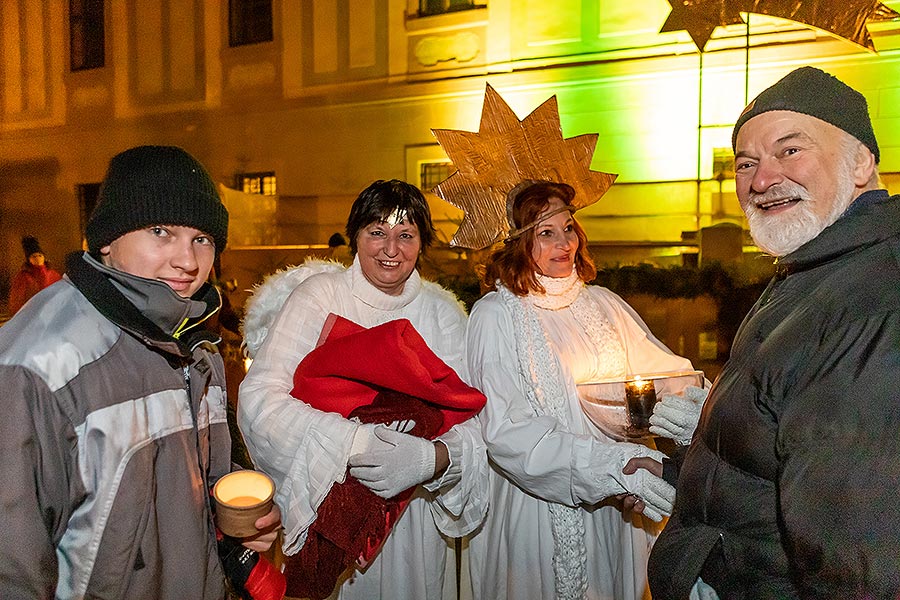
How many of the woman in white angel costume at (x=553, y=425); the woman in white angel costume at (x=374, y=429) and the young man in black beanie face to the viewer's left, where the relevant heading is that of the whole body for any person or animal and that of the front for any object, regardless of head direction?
0

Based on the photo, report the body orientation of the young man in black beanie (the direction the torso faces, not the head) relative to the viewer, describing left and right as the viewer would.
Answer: facing the viewer and to the right of the viewer

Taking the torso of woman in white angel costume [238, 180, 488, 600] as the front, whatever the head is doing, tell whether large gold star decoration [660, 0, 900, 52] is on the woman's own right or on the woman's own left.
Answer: on the woman's own left

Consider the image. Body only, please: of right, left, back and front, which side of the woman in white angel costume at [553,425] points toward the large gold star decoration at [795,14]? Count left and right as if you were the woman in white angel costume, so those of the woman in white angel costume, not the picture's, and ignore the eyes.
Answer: left

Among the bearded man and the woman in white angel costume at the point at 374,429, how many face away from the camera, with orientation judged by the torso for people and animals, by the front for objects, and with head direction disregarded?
0

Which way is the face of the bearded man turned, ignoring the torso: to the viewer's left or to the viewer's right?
to the viewer's left

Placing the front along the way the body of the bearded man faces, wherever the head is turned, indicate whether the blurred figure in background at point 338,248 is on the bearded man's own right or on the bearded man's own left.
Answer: on the bearded man's own right

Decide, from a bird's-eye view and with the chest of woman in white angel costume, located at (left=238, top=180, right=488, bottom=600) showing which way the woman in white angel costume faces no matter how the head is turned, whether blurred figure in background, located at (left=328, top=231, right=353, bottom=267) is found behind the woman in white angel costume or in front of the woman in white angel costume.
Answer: behind

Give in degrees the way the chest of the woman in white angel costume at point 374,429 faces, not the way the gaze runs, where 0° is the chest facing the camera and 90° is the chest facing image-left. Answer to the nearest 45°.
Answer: approximately 0°

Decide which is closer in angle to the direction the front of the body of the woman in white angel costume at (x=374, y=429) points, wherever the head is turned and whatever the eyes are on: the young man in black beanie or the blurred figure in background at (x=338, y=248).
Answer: the young man in black beanie

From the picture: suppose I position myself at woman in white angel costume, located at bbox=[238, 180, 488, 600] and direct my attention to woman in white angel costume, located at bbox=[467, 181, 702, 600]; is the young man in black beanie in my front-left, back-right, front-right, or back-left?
back-right

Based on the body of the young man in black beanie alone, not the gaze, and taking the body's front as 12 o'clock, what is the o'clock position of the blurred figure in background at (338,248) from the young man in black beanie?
The blurred figure in background is roughly at 8 o'clock from the young man in black beanie.

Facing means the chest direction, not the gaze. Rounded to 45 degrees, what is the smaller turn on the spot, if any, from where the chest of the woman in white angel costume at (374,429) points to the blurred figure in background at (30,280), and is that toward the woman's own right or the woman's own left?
approximately 135° to the woman's own right
